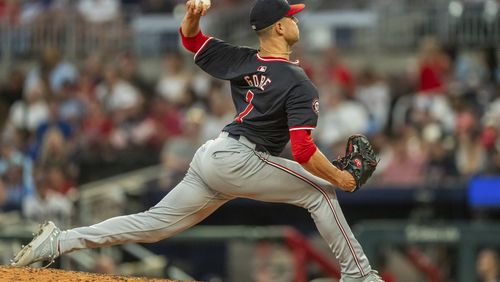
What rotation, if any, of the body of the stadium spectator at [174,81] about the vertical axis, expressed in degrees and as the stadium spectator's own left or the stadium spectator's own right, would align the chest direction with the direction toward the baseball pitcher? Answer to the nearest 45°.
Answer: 0° — they already face them

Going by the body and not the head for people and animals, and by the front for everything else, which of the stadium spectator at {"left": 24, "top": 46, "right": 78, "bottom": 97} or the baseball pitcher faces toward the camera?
the stadium spectator

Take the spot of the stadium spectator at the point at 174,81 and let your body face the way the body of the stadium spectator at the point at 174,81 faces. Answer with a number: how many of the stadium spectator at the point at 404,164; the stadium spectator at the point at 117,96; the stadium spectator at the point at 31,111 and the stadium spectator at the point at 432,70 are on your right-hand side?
2

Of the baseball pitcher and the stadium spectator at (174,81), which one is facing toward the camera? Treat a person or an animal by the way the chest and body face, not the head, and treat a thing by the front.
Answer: the stadium spectator

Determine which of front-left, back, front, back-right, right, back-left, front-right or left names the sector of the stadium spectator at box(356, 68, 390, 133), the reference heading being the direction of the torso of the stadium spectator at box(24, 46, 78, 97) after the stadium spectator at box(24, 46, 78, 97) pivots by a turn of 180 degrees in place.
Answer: back-right

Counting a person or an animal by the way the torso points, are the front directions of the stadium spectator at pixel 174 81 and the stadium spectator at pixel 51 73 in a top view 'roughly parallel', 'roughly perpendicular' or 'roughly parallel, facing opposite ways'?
roughly parallel

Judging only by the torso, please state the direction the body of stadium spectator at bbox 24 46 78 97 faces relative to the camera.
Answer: toward the camera

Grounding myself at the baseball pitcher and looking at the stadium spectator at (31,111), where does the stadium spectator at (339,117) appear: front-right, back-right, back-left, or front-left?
front-right

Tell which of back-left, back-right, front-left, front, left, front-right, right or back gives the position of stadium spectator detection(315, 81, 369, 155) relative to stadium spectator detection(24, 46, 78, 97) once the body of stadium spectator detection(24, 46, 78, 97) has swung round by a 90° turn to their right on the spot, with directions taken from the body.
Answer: back-left

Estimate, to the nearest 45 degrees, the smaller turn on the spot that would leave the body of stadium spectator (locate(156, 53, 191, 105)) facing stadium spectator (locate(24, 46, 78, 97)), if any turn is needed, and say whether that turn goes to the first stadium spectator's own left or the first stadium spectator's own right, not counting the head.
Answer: approximately 135° to the first stadium spectator's own right

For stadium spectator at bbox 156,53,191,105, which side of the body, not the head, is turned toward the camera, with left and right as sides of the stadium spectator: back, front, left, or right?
front

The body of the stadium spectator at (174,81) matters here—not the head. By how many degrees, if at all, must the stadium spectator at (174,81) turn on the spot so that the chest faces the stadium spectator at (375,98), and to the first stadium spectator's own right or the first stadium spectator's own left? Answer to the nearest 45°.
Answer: approximately 45° to the first stadium spectator's own left

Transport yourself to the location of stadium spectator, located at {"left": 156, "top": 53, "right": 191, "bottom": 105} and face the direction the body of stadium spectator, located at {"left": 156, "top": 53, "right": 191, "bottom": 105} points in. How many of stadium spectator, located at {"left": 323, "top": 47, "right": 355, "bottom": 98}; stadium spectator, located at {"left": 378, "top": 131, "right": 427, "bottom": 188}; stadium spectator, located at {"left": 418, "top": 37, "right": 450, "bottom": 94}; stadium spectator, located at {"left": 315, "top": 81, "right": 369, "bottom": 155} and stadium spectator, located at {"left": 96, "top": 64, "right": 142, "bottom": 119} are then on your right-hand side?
1

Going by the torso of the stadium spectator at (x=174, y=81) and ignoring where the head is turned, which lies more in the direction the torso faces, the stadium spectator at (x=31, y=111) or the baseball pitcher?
the baseball pitcher

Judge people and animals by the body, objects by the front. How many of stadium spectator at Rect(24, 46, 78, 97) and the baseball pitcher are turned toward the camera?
1

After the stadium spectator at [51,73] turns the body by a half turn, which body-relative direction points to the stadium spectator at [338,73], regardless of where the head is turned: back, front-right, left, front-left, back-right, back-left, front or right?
back-right
